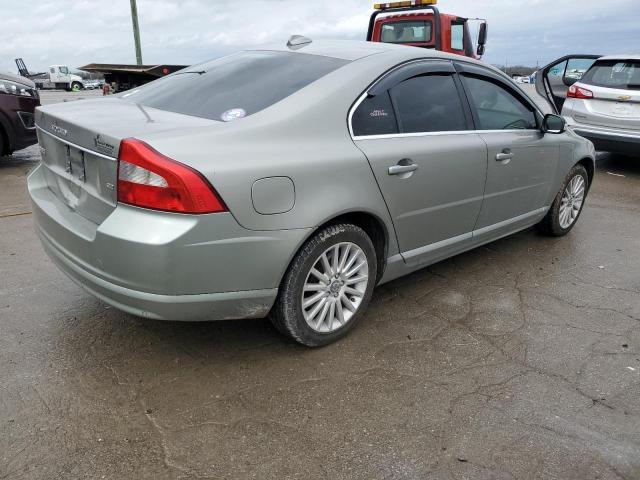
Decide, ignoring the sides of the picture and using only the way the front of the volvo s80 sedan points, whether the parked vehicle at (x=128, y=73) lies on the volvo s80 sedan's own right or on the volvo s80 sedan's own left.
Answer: on the volvo s80 sedan's own left

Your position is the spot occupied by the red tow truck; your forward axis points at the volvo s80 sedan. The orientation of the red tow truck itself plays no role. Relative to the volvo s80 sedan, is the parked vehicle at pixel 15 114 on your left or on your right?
right

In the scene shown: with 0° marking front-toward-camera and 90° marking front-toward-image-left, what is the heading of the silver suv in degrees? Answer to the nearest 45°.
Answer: approximately 135°

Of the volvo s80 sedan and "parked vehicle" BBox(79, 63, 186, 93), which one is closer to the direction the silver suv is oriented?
the parked vehicle

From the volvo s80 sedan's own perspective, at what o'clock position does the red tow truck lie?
The red tow truck is roughly at 11 o'clock from the volvo s80 sedan.

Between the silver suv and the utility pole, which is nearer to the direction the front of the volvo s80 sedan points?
the silver suv

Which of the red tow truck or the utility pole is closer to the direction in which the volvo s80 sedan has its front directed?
the red tow truck

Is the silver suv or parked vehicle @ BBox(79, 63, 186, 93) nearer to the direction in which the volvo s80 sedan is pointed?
the silver suv

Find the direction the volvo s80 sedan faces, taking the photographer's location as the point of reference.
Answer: facing away from the viewer and to the right of the viewer

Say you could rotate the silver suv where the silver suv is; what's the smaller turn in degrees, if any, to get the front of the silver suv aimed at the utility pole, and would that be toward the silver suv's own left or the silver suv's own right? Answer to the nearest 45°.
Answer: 0° — it already faces it

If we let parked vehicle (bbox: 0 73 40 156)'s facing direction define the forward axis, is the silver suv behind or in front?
in front

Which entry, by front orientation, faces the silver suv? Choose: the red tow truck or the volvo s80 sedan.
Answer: the volvo s80 sedan
